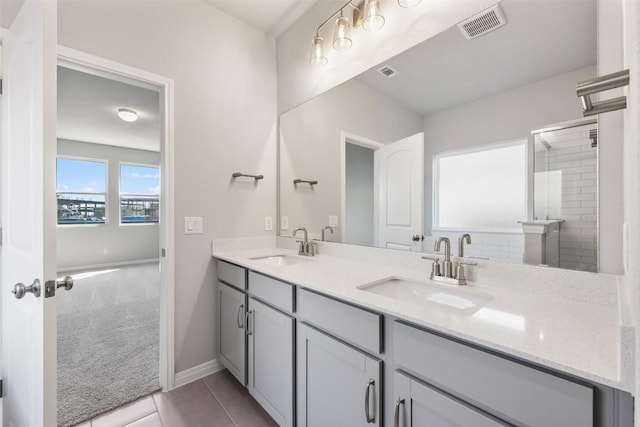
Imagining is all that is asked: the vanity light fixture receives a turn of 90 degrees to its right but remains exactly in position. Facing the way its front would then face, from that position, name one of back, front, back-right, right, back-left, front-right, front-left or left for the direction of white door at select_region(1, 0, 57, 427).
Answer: left

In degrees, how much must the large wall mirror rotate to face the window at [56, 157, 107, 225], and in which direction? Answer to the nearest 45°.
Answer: approximately 45° to its right

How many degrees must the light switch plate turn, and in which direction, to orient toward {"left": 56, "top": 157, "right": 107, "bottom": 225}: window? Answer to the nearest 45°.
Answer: approximately 135° to its right

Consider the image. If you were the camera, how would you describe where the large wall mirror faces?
facing the viewer and to the left of the viewer

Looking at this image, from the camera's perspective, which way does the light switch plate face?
toward the camera

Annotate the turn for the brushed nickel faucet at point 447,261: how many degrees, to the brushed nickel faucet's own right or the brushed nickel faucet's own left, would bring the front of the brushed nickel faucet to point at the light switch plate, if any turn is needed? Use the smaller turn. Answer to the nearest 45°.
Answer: approximately 45° to the brushed nickel faucet's own right

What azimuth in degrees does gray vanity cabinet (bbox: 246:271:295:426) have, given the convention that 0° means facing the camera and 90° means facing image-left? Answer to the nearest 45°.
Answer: approximately 45°

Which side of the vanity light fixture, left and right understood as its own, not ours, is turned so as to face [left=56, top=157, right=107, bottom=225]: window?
right

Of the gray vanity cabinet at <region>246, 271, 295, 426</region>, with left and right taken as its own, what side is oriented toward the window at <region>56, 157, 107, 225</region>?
right

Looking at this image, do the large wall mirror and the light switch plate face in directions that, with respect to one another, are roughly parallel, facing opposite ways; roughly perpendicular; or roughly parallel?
roughly perpendicular
